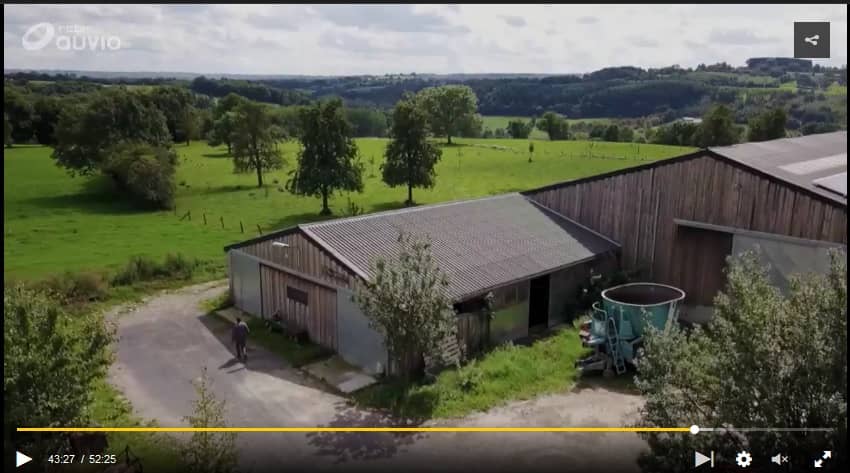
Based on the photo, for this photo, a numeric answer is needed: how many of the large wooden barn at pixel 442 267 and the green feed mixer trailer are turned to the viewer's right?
0

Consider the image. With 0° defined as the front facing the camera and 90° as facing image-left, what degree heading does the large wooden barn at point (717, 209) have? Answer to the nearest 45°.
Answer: approximately 45°

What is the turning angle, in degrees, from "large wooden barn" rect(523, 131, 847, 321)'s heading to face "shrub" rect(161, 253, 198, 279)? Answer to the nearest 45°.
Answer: approximately 45° to its right

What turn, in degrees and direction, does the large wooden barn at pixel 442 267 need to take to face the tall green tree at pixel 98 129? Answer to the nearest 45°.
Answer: approximately 90° to its right

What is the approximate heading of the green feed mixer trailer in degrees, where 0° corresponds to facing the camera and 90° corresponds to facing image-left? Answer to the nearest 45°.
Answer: approximately 45°

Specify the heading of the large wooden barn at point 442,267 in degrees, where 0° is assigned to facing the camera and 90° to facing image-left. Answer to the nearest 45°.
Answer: approximately 45°

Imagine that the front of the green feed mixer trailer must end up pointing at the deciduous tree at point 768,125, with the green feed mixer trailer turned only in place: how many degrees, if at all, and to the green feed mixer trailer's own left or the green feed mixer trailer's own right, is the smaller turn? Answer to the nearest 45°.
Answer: approximately 135° to the green feed mixer trailer's own right

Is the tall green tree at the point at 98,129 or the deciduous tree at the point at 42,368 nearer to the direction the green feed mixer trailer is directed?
the deciduous tree

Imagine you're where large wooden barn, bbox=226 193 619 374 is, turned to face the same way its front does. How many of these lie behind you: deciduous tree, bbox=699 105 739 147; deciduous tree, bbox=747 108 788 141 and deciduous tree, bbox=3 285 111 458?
2

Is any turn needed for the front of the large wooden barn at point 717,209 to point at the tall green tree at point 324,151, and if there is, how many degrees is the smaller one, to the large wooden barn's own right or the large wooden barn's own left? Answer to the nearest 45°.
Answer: approximately 90° to the large wooden barn's own right

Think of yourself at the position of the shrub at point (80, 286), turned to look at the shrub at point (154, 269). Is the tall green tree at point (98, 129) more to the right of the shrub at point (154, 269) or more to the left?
left

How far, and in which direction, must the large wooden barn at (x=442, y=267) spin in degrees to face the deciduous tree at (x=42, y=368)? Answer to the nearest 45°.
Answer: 0° — it already faces it

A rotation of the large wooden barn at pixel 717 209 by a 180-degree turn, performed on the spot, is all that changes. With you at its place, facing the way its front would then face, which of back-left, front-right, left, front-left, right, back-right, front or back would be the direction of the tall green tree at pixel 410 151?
left

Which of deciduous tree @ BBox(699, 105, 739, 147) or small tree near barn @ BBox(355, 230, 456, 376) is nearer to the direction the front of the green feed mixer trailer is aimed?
the small tree near barn
